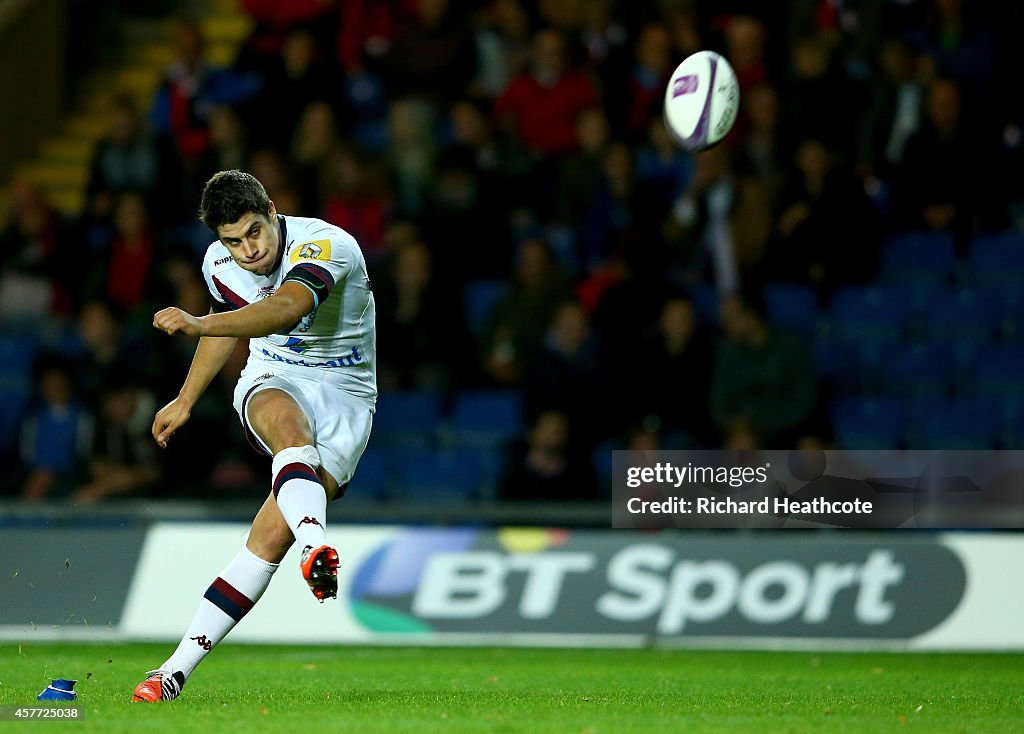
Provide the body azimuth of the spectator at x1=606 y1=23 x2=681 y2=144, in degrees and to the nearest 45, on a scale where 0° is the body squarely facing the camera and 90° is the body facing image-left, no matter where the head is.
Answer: approximately 0°

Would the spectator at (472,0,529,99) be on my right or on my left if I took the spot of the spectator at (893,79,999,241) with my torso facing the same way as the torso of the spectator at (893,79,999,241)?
on my right

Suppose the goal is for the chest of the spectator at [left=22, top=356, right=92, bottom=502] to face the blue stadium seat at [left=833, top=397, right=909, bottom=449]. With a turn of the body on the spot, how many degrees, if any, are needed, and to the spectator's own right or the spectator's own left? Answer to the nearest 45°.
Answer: approximately 90° to the spectator's own left

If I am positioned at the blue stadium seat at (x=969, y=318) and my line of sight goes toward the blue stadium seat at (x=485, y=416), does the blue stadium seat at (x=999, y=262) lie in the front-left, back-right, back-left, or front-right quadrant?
back-right

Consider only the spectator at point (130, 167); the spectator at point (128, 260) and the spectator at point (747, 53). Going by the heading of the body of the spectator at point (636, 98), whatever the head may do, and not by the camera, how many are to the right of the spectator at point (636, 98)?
2

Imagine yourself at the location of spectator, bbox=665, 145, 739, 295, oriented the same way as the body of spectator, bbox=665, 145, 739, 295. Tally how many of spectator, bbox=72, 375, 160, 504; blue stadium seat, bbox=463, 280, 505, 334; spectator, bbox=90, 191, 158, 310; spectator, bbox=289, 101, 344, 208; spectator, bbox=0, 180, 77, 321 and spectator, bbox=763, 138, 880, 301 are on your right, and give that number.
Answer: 5

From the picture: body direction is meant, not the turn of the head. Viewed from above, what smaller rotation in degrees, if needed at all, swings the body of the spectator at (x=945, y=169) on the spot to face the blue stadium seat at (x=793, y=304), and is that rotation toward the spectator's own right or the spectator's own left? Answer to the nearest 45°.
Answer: approximately 90° to the spectator's own right

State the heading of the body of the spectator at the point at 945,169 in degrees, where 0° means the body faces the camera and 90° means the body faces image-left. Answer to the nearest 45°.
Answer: approximately 0°
